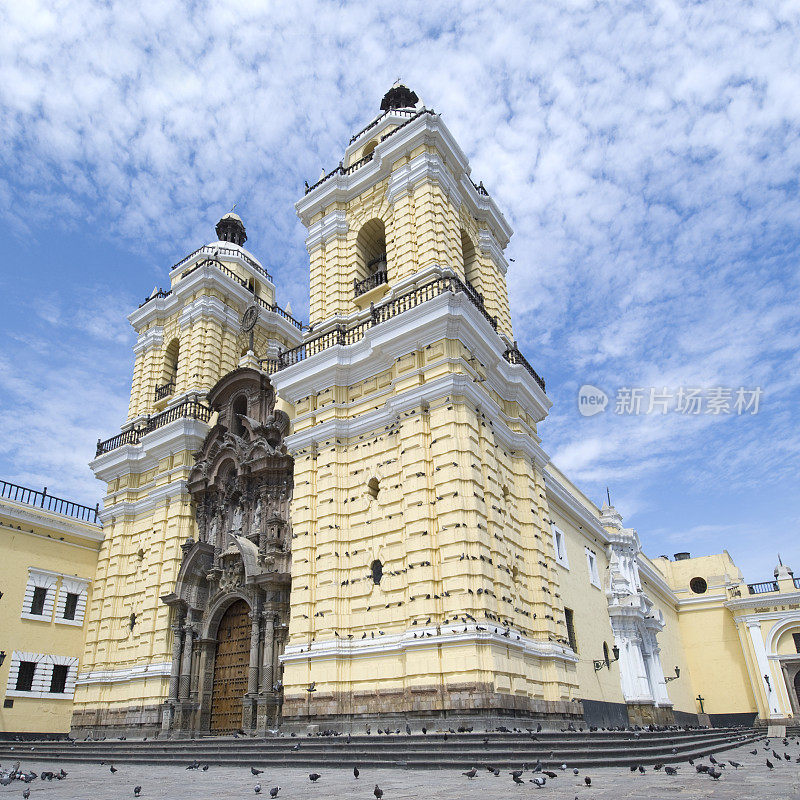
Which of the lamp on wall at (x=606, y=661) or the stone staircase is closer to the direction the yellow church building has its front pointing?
the stone staircase

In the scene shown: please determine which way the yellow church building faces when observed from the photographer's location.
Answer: facing the viewer and to the left of the viewer

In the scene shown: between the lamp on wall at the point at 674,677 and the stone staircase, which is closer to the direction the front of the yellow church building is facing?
the stone staircase

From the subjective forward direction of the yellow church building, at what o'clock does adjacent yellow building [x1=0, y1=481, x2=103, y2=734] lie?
The adjacent yellow building is roughly at 2 o'clock from the yellow church building.

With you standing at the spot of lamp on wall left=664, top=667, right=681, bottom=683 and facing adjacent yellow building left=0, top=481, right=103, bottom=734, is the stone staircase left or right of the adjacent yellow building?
left
